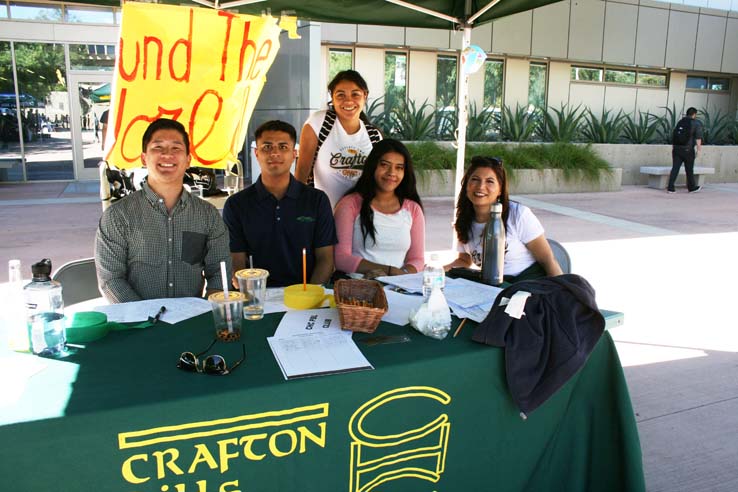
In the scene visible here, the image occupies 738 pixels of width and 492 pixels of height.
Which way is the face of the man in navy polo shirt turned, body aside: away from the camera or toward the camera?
toward the camera

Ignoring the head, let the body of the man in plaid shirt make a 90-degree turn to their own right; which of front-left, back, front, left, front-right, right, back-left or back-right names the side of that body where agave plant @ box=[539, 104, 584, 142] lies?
back-right

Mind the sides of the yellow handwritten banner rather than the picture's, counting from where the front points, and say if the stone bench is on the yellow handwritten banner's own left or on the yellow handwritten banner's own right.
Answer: on the yellow handwritten banner's own left

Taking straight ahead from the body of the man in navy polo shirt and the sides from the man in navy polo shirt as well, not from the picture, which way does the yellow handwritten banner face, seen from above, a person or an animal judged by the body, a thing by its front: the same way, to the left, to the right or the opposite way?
the same way

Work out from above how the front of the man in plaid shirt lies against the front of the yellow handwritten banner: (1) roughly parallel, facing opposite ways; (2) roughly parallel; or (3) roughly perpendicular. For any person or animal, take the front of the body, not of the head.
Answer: roughly parallel

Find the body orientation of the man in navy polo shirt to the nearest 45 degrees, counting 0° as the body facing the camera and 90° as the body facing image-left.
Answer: approximately 0°

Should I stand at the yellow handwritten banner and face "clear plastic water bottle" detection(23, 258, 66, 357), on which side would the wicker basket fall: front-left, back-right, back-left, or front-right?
front-left

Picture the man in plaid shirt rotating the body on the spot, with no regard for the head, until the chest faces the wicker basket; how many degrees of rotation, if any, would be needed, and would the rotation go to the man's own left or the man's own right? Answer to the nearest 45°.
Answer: approximately 45° to the man's own left

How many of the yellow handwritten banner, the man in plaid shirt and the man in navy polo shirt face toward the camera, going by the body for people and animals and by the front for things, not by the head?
3

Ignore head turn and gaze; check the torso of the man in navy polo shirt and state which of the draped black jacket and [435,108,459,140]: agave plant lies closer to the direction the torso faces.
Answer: the draped black jacket

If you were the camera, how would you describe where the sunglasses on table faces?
facing the viewer and to the left of the viewer

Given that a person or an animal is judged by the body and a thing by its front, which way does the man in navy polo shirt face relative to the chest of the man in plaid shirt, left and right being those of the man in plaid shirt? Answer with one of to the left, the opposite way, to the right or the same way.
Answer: the same way

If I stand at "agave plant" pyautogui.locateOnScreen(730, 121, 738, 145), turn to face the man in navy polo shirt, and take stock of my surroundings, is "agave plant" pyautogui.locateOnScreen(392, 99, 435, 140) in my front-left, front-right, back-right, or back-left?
front-right

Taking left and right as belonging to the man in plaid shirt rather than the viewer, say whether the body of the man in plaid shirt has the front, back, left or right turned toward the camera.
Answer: front

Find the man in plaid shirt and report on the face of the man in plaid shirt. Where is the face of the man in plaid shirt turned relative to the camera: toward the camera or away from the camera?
toward the camera

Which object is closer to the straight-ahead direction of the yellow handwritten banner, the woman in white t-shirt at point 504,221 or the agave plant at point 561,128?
the woman in white t-shirt

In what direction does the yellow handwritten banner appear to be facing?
toward the camera
